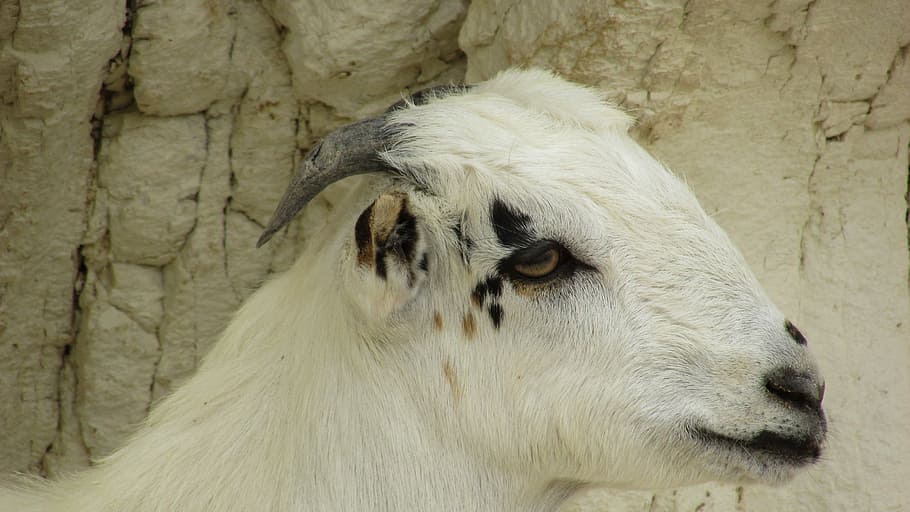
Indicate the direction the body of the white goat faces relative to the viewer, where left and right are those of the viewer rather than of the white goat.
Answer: facing to the right of the viewer
